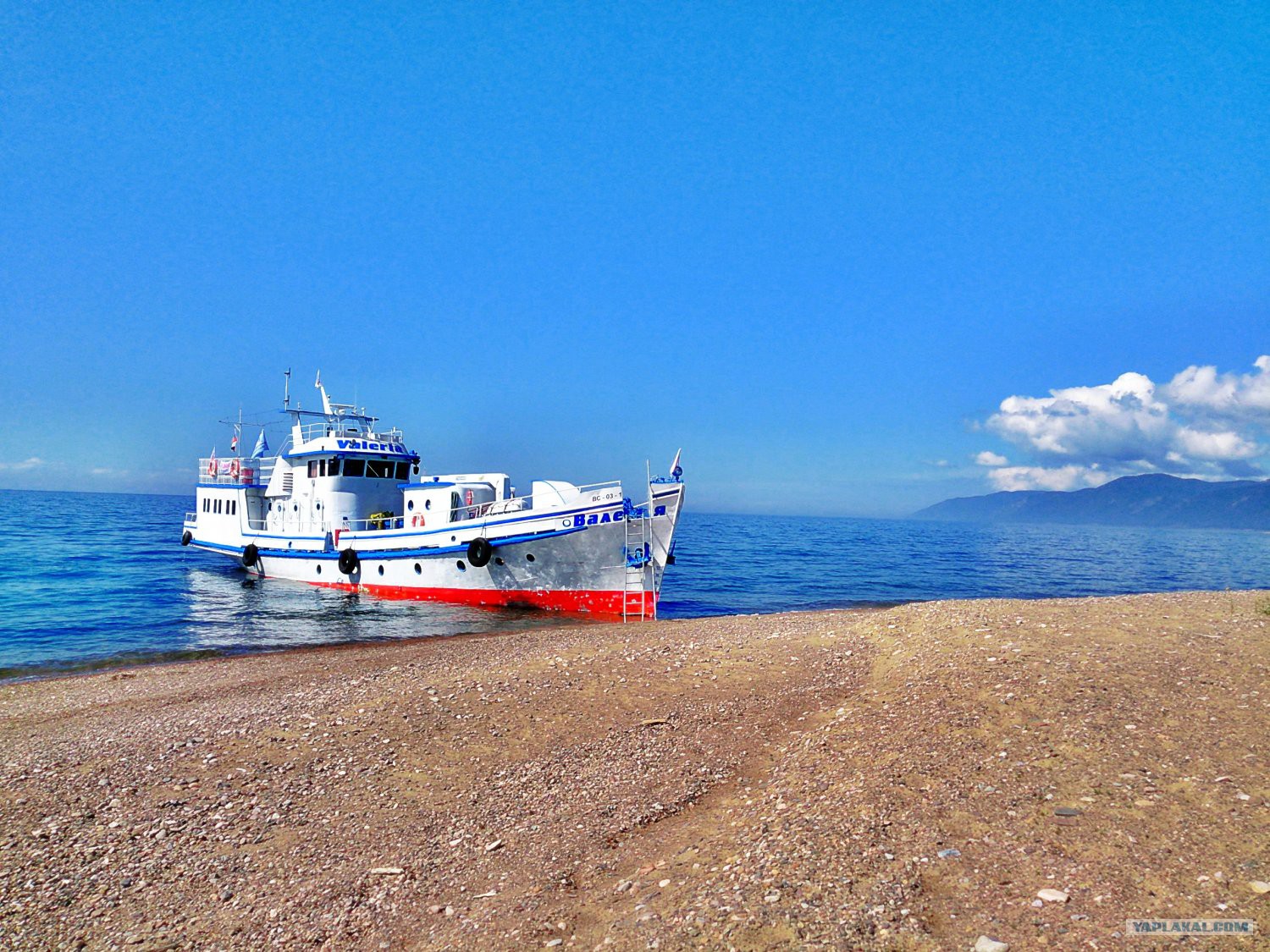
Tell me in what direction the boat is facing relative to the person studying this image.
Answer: facing the viewer and to the right of the viewer
